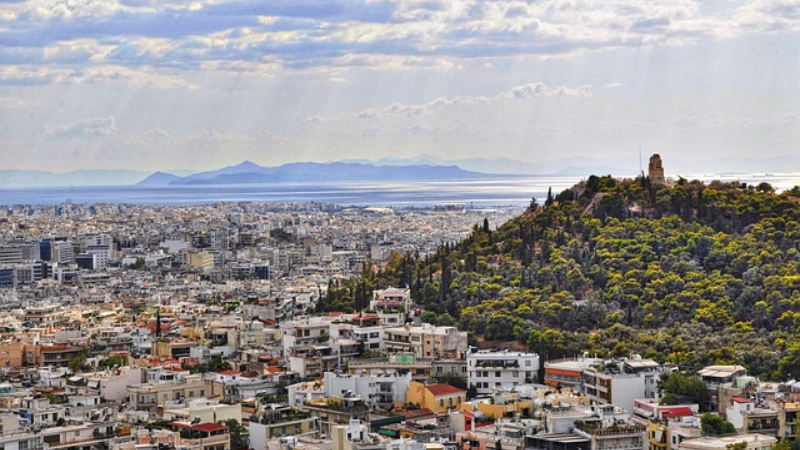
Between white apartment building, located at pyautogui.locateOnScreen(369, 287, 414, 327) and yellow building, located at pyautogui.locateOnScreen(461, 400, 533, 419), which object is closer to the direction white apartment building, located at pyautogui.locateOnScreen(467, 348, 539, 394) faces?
the yellow building

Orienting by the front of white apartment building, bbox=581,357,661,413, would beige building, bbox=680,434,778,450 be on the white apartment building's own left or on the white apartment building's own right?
on the white apartment building's own left

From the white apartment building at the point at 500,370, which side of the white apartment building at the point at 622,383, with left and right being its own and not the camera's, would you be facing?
right

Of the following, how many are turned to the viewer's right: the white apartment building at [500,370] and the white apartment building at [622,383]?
0

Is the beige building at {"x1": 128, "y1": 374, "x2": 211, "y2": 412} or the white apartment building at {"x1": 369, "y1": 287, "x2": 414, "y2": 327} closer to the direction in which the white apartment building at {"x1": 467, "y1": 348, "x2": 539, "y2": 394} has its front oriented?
the beige building

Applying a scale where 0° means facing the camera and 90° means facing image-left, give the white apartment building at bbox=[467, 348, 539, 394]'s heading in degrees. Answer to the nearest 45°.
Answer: approximately 0°

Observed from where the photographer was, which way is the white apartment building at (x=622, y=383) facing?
facing the viewer and to the left of the viewer

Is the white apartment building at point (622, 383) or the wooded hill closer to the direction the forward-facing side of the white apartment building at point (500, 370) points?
the white apartment building

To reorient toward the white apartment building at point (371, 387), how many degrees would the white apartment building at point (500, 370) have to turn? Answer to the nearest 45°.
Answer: approximately 45° to its right

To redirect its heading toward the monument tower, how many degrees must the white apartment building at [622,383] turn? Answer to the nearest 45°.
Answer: approximately 135° to its right

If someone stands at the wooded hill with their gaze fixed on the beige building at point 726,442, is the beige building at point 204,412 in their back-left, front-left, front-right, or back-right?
front-right

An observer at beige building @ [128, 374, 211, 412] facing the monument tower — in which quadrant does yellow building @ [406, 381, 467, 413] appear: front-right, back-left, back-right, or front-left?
front-right

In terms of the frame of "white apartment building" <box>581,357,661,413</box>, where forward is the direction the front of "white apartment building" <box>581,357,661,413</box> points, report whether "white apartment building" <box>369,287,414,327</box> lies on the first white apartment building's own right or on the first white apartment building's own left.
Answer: on the first white apartment building's own right
